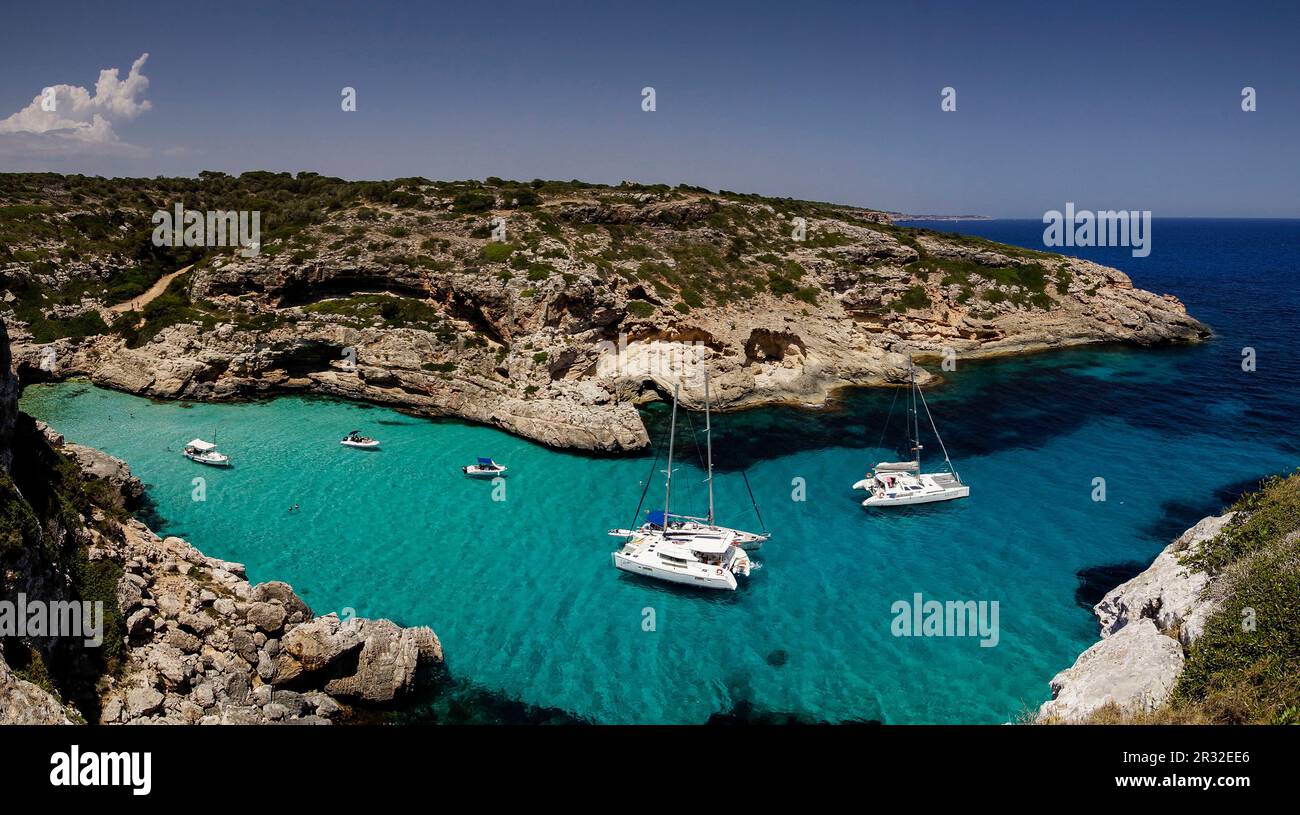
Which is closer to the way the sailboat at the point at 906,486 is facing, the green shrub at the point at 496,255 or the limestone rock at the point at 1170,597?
the limestone rock

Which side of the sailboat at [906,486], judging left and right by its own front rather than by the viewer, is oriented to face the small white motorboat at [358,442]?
back

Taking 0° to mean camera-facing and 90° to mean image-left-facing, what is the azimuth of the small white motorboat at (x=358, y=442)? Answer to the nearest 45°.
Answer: approximately 270°

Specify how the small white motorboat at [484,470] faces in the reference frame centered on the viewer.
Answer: facing to the right of the viewer

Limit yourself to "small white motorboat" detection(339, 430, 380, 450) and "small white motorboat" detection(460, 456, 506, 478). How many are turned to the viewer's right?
2

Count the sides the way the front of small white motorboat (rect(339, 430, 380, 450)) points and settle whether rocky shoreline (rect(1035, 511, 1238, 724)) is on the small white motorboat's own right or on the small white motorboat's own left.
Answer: on the small white motorboat's own right

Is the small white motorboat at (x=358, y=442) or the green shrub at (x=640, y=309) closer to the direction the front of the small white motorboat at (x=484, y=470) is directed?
the green shrub

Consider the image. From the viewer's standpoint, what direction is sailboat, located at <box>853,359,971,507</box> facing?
to the viewer's right
